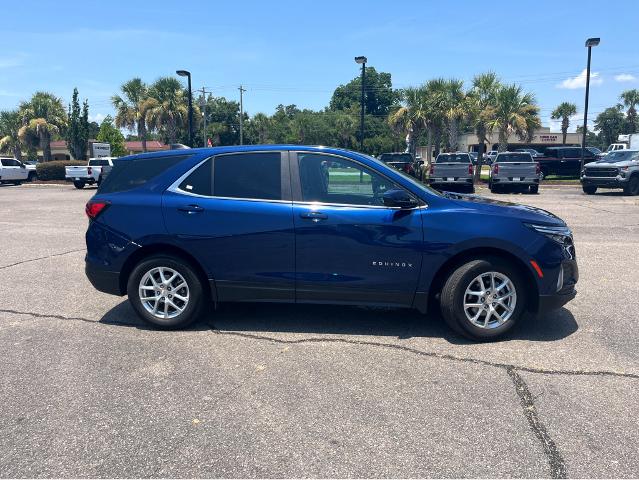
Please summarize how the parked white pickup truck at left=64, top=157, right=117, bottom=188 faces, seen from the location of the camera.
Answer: facing away from the viewer and to the right of the viewer

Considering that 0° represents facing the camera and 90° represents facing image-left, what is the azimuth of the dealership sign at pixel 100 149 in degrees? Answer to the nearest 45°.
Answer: approximately 0°

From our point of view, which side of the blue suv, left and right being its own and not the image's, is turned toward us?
right

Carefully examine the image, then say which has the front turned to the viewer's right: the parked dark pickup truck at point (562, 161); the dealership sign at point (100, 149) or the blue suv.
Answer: the blue suv

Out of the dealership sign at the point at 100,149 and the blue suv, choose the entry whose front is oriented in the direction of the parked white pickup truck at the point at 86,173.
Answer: the dealership sign

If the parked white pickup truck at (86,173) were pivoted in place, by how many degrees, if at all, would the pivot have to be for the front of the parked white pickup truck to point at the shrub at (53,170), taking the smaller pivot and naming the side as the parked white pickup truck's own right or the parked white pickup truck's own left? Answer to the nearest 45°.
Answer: approximately 45° to the parked white pickup truck's own left
